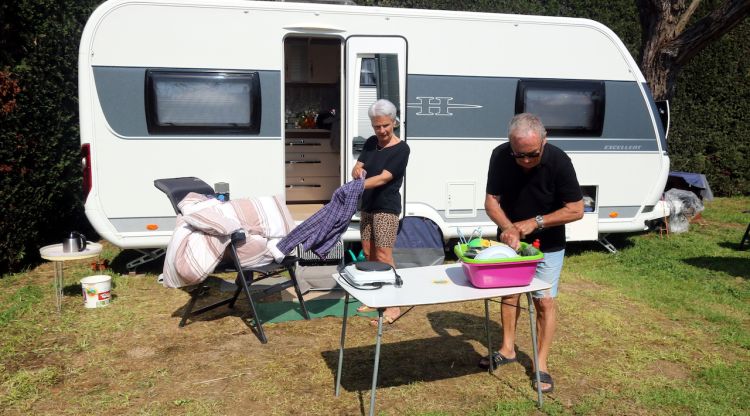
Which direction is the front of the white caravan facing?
to the viewer's right

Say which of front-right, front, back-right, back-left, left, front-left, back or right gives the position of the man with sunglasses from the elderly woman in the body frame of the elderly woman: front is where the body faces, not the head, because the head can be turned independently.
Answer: left

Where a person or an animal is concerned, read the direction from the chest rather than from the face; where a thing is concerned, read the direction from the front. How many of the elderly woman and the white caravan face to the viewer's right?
1

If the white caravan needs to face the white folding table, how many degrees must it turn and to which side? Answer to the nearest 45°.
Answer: approximately 90° to its right

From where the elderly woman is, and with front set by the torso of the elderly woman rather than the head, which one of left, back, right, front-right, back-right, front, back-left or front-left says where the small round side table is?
front-right

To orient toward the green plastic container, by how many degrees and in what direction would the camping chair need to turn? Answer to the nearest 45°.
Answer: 0° — it already faces it

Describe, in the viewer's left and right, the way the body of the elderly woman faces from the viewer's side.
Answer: facing the viewer and to the left of the viewer

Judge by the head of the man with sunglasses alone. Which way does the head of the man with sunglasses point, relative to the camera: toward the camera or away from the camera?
toward the camera

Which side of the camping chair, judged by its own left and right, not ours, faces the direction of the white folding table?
front

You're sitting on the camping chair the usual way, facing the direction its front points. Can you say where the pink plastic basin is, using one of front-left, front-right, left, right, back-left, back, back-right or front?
front

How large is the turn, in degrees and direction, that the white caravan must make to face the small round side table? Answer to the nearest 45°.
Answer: approximately 135° to its right

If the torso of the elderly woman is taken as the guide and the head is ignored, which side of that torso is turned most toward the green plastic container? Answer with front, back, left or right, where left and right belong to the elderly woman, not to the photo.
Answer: left

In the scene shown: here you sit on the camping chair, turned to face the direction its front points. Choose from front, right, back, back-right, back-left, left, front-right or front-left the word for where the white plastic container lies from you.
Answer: back
